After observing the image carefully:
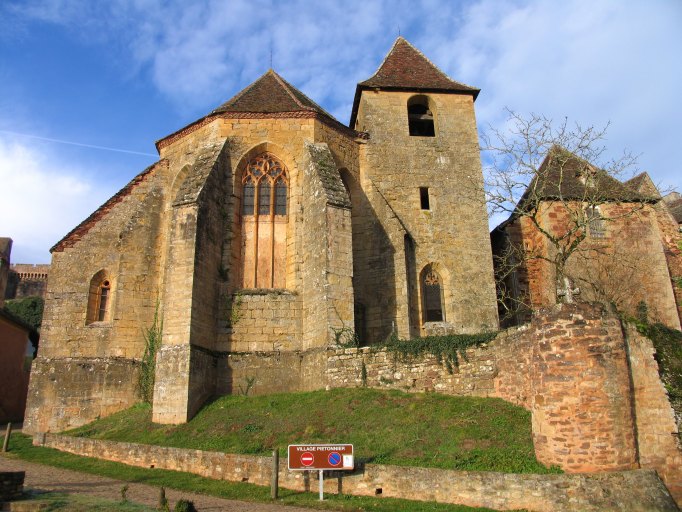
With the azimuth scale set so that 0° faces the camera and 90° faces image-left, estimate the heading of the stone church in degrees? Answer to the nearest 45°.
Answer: approximately 180°

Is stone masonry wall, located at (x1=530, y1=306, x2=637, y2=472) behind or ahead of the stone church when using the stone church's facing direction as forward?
behind

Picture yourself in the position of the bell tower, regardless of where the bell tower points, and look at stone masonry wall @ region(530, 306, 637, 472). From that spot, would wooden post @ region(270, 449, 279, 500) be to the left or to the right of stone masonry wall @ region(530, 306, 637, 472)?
right

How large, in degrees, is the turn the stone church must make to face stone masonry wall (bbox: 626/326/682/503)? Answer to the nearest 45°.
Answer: approximately 135° to its right
